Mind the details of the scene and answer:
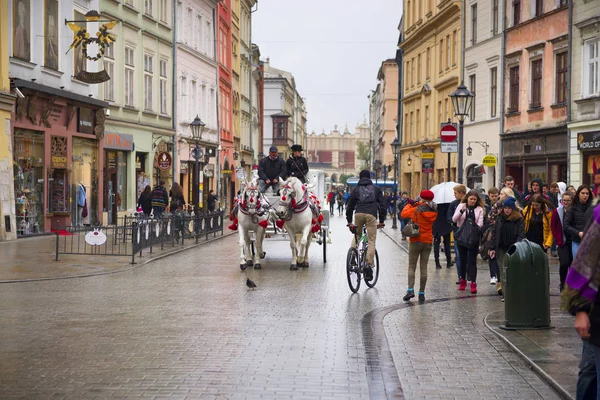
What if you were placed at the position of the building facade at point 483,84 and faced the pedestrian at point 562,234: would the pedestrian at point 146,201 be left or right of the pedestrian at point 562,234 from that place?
right

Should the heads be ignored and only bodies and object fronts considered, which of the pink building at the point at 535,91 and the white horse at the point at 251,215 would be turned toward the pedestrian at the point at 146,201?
the pink building

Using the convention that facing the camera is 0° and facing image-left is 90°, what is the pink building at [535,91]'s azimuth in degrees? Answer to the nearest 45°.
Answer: approximately 45°

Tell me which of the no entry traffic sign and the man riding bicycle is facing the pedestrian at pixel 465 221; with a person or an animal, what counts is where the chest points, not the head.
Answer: the no entry traffic sign

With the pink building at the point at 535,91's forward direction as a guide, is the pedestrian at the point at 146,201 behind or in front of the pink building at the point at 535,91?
in front

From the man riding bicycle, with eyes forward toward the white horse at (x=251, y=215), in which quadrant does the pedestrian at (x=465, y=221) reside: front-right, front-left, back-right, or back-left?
back-right

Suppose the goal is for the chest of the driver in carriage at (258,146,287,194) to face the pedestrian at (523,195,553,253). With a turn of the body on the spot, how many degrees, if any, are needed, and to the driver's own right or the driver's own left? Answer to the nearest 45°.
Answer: approximately 45° to the driver's own left
